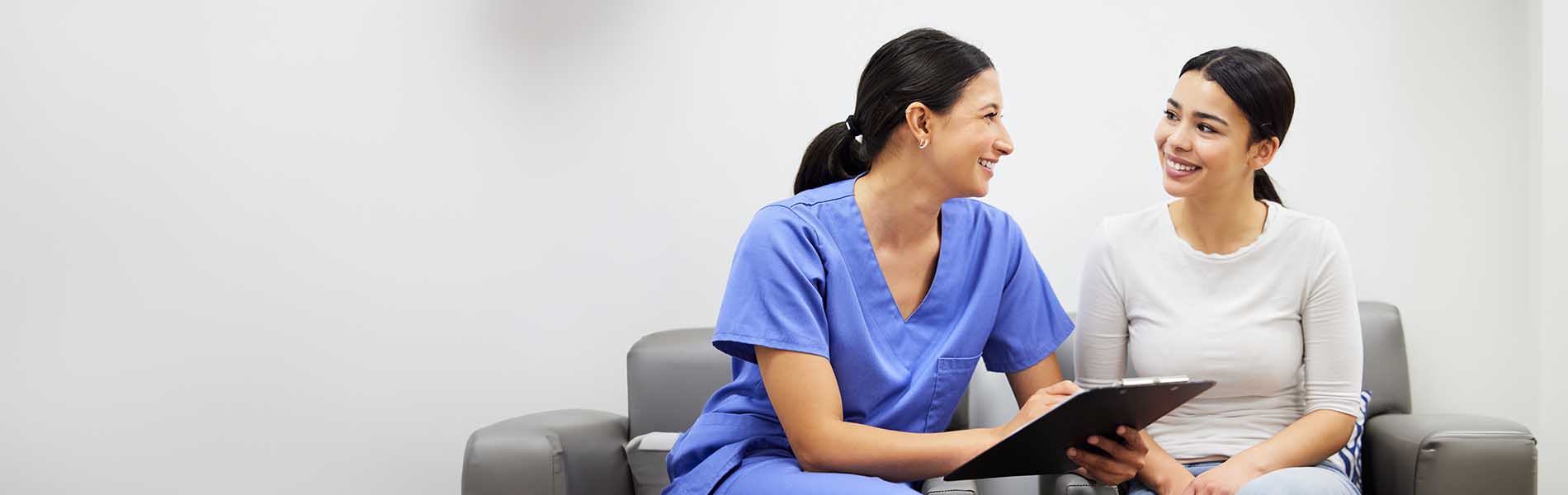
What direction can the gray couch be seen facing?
toward the camera

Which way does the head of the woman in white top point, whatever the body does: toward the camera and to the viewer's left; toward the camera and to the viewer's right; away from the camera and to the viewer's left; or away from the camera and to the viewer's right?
toward the camera and to the viewer's left

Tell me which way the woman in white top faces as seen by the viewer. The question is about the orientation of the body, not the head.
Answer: toward the camera

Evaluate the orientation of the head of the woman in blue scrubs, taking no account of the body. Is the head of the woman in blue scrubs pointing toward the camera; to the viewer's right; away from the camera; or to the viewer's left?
to the viewer's right

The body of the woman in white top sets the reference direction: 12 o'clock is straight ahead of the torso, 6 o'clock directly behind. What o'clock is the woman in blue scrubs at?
The woman in blue scrubs is roughly at 2 o'clock from the woman in white top.
